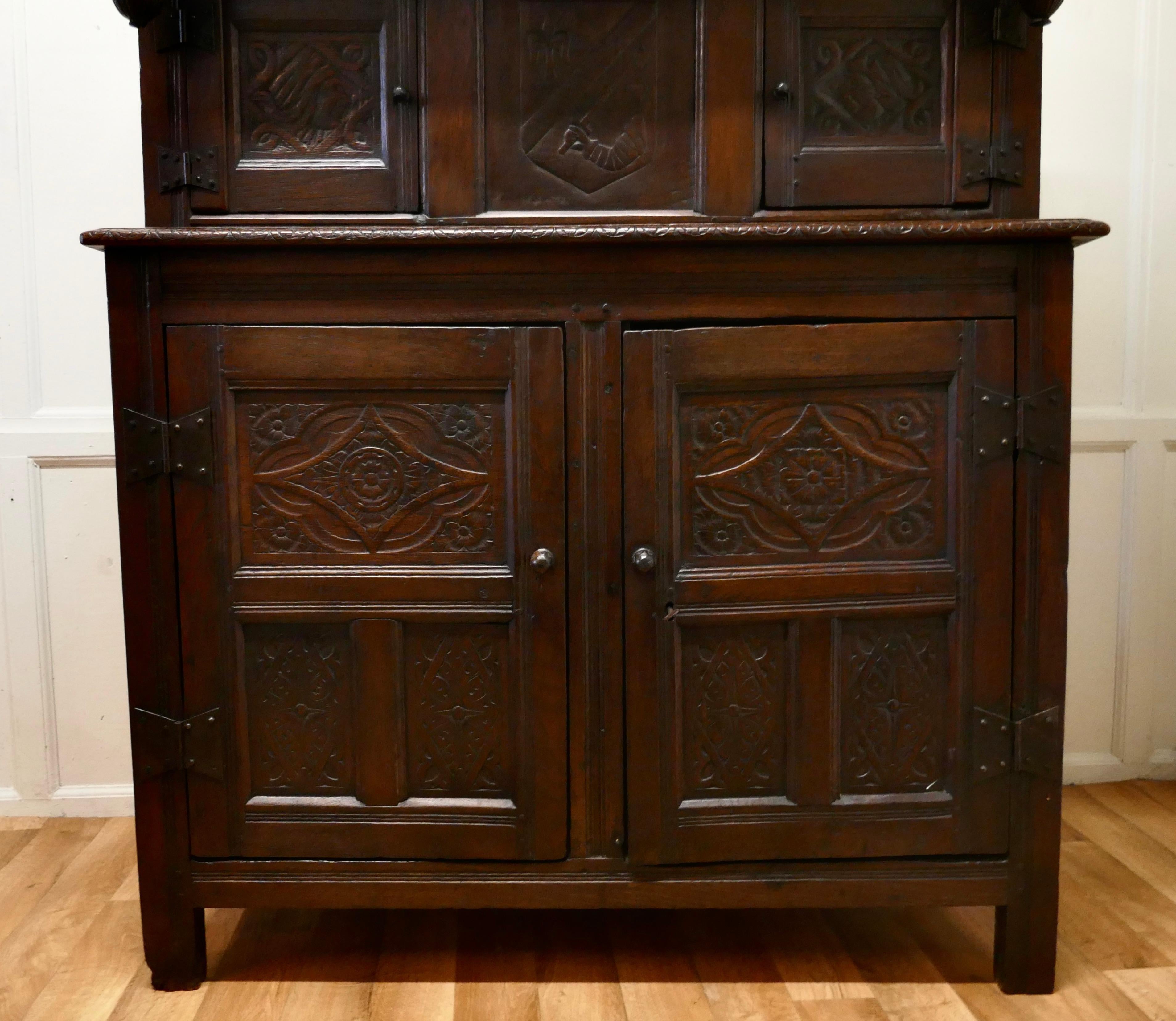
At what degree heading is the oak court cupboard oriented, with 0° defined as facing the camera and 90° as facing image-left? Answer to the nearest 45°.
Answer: approximately 0°
